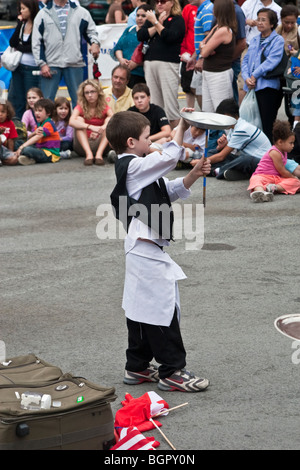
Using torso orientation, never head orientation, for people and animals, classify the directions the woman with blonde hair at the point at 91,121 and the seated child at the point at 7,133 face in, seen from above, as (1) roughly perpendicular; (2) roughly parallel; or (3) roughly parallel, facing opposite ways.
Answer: roughly parallel

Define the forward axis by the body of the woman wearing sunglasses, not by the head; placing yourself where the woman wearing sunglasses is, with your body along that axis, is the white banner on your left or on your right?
on your right

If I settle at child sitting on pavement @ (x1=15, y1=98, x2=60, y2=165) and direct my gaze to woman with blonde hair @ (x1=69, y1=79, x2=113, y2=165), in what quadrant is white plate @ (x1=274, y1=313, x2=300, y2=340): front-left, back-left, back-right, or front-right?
front-right

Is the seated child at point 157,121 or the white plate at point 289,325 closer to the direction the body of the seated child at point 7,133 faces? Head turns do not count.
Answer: the white plate

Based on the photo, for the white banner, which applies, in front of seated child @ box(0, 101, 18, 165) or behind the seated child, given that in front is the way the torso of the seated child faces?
behind

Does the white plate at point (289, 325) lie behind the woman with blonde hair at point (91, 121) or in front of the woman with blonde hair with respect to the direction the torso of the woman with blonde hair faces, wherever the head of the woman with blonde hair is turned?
in front

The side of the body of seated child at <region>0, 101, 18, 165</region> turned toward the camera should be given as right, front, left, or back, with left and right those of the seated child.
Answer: front

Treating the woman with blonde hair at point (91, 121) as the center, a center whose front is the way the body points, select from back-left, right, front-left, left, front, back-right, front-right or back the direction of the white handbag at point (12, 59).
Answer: back-right

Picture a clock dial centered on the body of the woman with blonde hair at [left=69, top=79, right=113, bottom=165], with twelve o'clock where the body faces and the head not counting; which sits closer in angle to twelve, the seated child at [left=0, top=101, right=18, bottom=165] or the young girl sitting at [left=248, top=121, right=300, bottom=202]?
the young girl sitting

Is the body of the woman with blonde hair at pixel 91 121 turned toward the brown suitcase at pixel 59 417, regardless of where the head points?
yes

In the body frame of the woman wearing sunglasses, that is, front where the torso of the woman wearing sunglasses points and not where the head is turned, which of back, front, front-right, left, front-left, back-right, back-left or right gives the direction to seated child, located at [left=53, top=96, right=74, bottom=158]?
front-right

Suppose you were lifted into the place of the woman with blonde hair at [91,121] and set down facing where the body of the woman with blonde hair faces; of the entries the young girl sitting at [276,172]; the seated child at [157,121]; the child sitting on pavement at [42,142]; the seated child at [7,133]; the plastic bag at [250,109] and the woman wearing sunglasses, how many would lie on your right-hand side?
2
